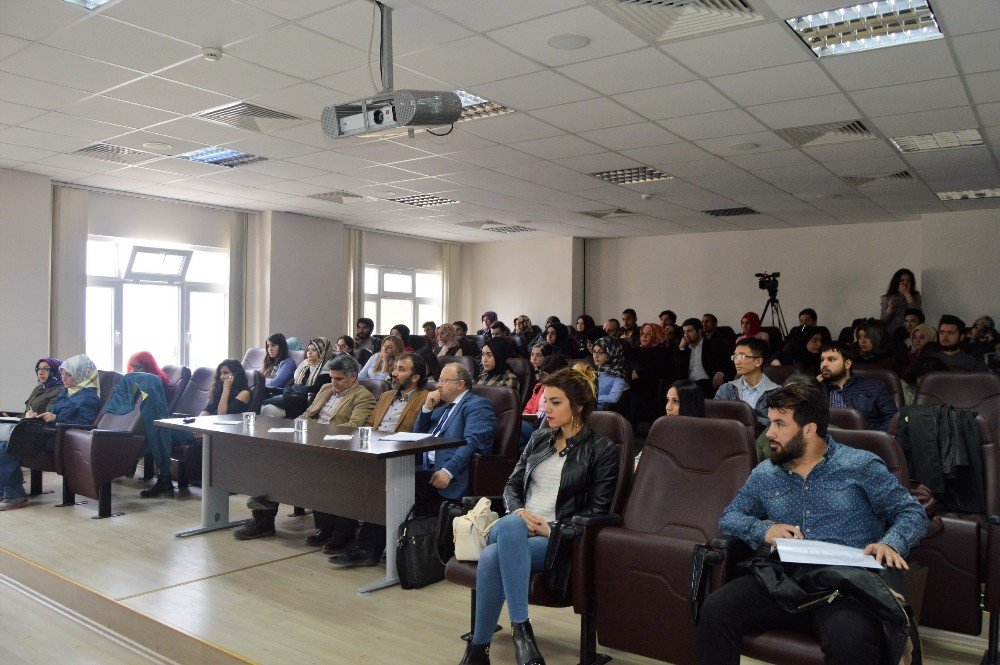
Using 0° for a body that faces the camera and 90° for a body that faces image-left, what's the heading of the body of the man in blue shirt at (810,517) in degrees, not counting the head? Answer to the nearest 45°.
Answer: approximately 45°

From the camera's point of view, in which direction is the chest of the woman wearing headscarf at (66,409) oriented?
to the viewer's left

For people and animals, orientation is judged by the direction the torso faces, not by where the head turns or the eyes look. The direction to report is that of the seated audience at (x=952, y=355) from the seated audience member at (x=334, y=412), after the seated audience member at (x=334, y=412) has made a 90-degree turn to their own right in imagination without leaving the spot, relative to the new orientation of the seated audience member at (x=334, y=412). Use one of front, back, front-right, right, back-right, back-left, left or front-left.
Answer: back-right

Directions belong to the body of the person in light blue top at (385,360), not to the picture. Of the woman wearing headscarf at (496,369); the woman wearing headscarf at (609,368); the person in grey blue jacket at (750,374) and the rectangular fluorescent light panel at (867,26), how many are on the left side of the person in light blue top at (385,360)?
4

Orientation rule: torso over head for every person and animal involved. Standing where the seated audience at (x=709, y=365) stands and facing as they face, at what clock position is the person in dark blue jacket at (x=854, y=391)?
the person in dark blue jacket at (x=854, y=391) is roughly at 10 o'clock from the seated audience at (x=709, y=365).

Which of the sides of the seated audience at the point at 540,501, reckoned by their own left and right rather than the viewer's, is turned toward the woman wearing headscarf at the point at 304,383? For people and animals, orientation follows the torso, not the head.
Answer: right

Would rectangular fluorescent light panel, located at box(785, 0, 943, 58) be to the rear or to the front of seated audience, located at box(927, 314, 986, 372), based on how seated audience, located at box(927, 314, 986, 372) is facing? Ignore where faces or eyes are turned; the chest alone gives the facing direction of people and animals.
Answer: to the front

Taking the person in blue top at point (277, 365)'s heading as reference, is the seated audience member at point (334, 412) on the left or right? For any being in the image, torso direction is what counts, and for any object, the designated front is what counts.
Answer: on their left

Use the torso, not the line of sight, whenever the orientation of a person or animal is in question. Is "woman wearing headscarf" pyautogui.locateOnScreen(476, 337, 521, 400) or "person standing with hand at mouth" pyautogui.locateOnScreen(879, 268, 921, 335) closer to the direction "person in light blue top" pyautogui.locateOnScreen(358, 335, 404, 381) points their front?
the woman wearing headscarf

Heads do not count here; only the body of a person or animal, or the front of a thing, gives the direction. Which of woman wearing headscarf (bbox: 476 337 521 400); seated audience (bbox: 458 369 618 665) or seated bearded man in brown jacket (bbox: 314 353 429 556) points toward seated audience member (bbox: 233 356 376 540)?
the woman wearing headscarf
